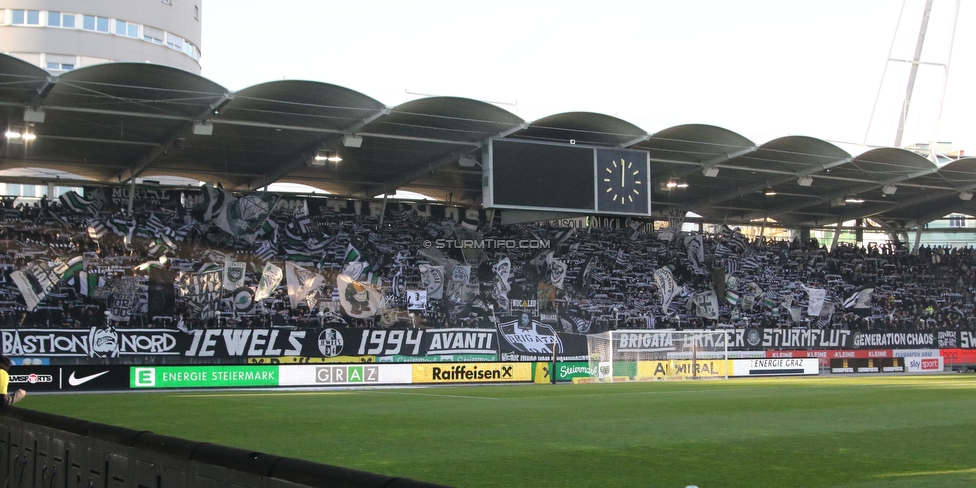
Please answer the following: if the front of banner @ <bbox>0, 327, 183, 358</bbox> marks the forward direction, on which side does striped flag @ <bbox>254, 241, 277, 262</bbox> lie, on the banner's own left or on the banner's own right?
on the banner's own left

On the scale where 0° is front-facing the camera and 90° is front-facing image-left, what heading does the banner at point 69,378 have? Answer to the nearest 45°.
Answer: approximately 0°

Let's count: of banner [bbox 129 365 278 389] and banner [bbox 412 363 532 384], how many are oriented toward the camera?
2

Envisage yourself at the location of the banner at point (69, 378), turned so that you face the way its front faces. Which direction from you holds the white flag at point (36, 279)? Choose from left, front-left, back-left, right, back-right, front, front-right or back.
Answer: back

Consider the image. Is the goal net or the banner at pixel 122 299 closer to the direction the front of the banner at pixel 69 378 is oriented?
the goal net

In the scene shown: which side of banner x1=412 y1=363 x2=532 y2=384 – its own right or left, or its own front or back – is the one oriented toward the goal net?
left

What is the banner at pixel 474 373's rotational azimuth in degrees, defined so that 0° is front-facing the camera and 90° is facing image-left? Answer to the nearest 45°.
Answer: approximately 0°

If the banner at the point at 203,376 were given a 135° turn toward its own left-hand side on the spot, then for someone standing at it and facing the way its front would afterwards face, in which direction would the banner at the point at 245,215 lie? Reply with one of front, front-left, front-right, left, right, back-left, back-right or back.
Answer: front-left

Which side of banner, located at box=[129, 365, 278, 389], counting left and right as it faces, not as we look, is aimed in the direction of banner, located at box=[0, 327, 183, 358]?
right

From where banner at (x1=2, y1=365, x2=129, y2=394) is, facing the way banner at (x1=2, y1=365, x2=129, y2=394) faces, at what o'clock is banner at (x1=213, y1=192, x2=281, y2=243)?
banner at (x1=213, y1=192, x2=281, y2=243) is roughly at 7 o'clock from banner at (x1=2, y1=365, x2=129, y2=394).
